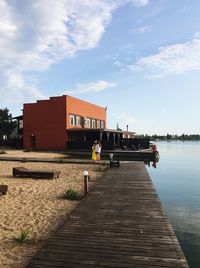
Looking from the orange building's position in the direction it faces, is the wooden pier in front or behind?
in front
